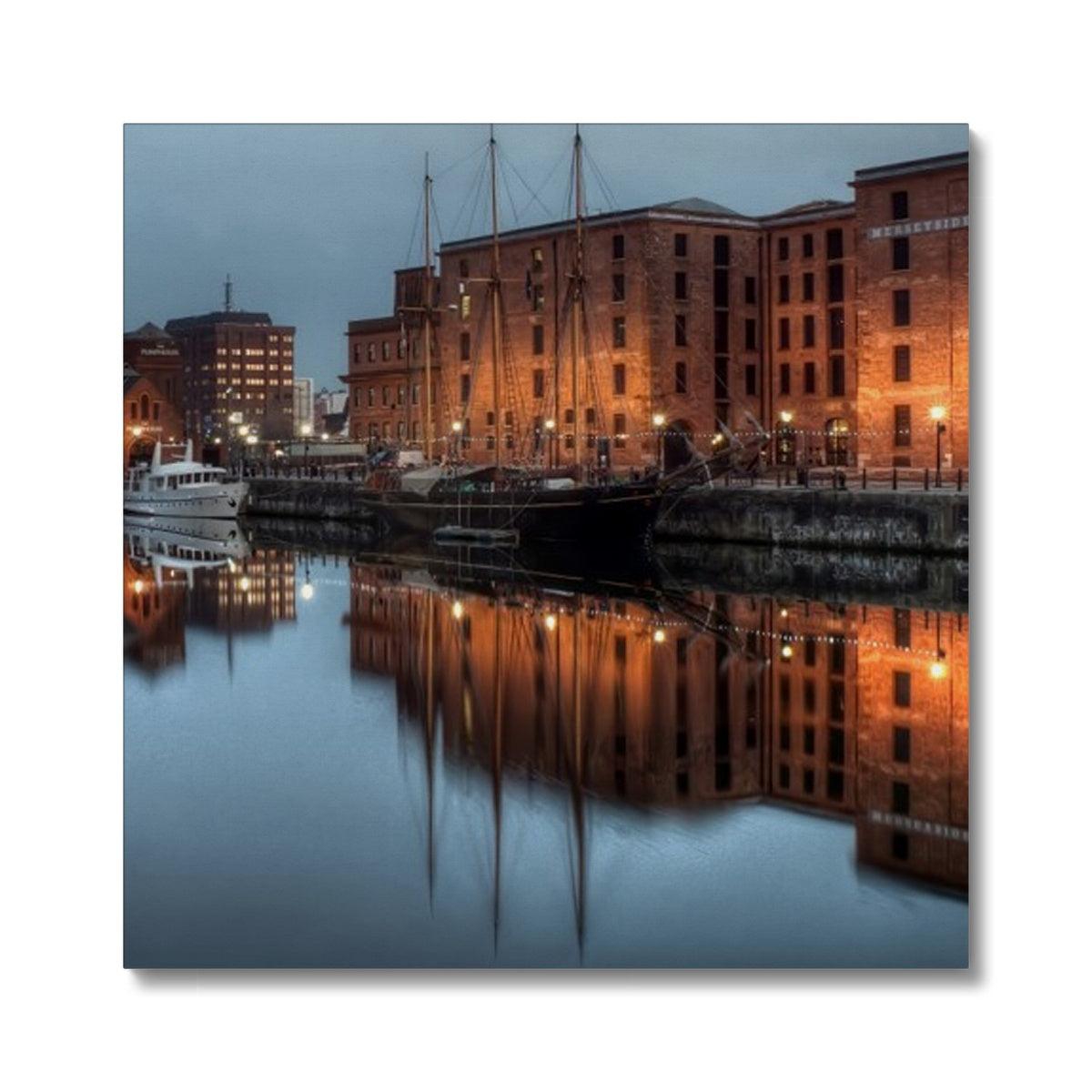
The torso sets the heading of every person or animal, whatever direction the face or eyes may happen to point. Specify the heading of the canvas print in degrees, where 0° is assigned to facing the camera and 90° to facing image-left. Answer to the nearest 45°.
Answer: approximately 0°
